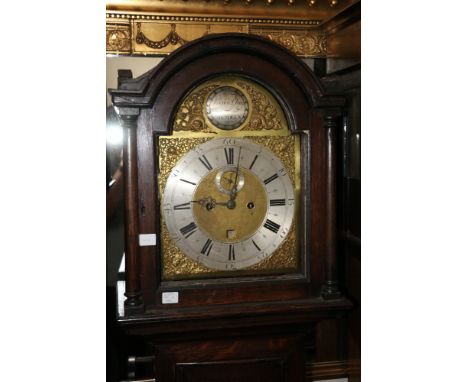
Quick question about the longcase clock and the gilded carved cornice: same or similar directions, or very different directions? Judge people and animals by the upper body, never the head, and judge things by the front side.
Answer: same or similar directions

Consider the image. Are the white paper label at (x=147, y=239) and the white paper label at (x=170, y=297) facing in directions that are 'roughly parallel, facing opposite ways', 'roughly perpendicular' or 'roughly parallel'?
roughly parallel

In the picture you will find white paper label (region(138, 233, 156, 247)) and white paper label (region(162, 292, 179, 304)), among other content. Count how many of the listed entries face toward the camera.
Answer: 2

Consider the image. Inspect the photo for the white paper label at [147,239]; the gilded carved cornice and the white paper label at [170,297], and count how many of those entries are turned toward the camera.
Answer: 3

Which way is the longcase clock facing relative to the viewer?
toward the camera

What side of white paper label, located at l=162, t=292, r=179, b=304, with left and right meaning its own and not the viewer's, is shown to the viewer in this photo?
front

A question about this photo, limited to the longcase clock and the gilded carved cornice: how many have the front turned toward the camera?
2
